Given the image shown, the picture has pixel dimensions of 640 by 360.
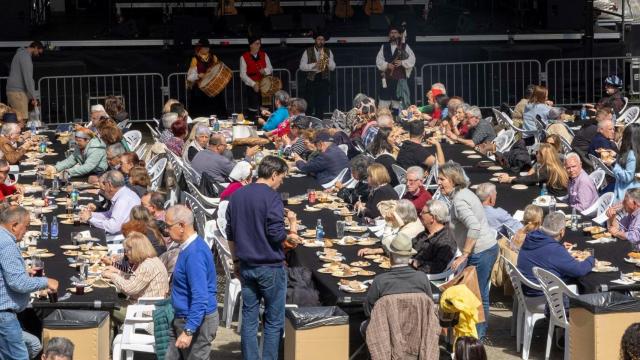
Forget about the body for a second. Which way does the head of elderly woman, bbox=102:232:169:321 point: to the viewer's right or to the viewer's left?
to the viewer's left

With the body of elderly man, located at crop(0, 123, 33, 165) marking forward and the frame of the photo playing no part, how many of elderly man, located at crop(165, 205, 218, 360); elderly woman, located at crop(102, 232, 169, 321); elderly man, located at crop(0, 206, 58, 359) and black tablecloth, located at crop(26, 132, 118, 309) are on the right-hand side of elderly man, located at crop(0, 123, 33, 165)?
4

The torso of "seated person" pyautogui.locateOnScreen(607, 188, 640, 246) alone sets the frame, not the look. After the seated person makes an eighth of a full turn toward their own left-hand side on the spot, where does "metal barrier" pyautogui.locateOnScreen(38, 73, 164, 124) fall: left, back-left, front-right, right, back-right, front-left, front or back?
right

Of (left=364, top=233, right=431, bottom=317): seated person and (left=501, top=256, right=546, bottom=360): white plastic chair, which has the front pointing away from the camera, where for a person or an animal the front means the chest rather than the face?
the seated person

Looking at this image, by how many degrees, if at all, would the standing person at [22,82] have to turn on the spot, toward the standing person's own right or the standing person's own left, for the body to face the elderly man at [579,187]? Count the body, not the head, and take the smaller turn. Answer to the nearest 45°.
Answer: approximately 45° to the standing person's own right

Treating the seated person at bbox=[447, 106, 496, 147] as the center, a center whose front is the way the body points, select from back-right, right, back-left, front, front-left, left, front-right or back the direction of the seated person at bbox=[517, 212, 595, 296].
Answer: left

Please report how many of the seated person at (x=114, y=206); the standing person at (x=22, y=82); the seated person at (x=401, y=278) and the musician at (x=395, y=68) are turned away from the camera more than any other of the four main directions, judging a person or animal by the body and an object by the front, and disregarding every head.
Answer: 1

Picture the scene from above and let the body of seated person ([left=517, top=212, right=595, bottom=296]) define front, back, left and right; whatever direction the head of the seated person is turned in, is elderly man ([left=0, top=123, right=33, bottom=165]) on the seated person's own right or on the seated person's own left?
on the seated person's own left

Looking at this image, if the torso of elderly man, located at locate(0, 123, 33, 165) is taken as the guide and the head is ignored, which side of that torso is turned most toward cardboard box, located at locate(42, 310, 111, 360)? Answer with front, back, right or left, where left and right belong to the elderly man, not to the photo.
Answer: right

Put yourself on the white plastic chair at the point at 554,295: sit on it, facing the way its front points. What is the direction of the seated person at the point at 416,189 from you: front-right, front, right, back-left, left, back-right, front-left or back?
left

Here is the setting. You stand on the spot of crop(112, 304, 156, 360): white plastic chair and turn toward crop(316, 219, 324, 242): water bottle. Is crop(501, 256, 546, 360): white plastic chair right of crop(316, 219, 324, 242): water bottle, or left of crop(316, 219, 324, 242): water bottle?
right

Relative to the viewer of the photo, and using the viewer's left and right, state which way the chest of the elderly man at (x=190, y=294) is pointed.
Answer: facing to the left of the viewer

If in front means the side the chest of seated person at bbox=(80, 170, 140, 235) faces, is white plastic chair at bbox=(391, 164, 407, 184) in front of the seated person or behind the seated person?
behind

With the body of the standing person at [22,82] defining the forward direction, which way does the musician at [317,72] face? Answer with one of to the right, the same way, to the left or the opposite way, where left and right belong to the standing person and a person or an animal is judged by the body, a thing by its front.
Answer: to the right
